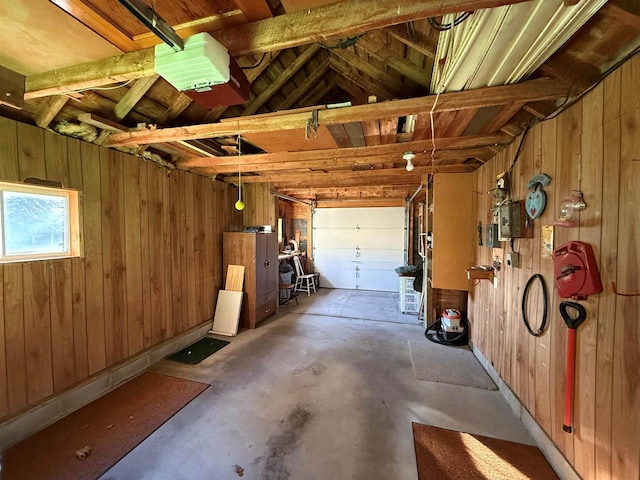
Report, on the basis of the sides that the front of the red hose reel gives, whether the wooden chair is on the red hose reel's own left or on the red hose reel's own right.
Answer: on the red hose reel's own right

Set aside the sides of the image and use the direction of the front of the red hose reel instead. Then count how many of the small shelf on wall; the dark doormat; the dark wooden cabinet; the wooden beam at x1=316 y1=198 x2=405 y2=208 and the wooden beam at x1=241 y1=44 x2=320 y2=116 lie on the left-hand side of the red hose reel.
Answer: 0

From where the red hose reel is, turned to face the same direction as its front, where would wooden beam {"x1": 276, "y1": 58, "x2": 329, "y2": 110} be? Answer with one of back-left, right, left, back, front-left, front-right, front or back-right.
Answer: front-right

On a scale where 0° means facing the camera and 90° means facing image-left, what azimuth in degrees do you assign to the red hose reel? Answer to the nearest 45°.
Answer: approximately 45°

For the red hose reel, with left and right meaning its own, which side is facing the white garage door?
right

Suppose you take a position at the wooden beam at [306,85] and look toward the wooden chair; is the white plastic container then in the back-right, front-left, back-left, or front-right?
front-right

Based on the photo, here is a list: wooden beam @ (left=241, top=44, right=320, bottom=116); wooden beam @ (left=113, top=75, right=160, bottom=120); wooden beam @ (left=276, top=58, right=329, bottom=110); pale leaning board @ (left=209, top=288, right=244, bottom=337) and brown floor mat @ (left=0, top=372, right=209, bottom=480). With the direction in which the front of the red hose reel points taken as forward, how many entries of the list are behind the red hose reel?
0

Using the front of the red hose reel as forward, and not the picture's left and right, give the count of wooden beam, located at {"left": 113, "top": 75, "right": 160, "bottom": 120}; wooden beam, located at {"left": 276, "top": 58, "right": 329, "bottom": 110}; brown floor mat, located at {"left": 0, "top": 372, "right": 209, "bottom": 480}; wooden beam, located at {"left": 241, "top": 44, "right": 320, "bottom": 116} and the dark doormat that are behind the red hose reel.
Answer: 0

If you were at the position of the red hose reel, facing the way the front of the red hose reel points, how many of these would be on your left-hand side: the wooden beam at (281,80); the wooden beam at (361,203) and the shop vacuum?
0

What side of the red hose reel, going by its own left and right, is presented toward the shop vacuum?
right

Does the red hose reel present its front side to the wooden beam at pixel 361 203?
no

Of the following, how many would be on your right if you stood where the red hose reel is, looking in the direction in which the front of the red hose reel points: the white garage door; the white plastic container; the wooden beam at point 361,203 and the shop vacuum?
4
